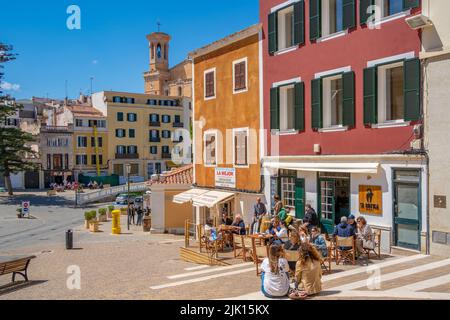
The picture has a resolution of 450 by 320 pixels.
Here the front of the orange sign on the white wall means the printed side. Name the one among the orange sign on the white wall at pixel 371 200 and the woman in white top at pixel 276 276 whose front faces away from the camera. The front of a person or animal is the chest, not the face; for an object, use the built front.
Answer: the woman in white top

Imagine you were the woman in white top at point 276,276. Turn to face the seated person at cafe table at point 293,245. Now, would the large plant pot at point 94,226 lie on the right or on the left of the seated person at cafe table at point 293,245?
left

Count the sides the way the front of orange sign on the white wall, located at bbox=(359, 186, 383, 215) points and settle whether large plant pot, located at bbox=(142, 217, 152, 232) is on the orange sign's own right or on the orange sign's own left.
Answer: on the orange sign's own right

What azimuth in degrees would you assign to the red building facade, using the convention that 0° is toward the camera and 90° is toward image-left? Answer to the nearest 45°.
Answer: approximately 45°

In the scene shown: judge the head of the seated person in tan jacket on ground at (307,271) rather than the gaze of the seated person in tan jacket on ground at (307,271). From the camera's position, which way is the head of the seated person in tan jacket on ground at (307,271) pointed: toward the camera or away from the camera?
away from the camera
